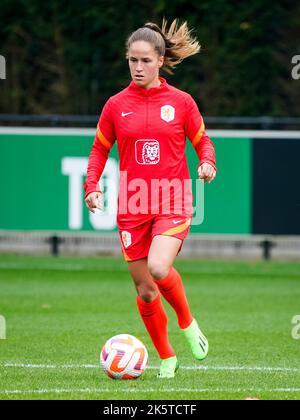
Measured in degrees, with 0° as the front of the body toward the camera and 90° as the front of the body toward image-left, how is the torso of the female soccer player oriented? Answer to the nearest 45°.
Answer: approximately 0°
